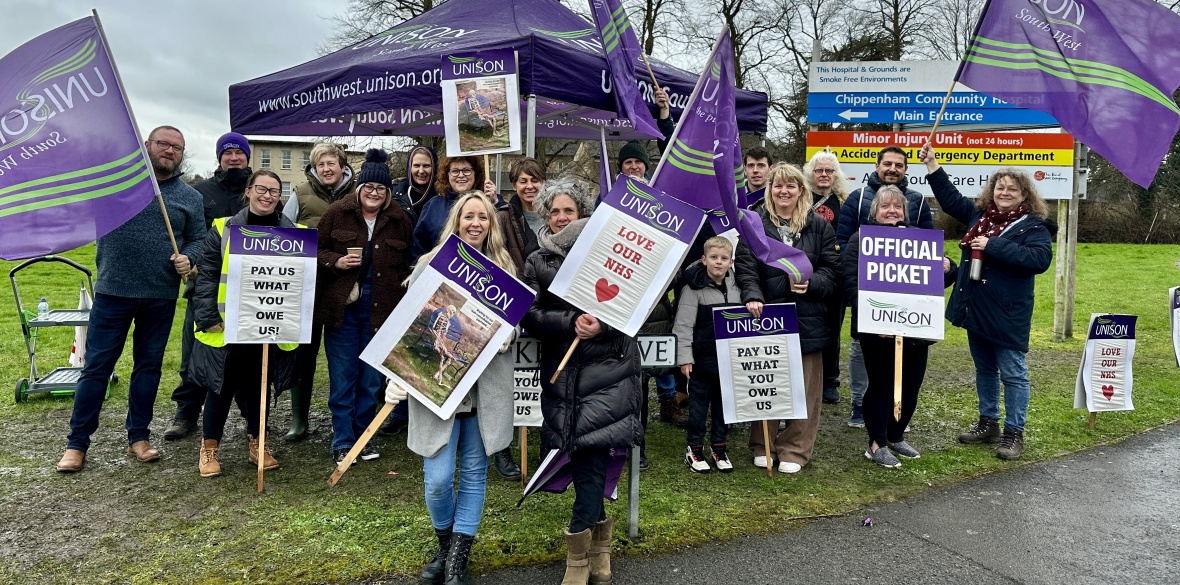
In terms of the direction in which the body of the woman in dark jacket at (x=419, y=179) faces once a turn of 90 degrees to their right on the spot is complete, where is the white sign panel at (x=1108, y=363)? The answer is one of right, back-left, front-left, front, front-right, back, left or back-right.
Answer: back

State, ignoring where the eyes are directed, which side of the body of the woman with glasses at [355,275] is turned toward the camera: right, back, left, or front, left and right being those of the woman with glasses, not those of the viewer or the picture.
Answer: front

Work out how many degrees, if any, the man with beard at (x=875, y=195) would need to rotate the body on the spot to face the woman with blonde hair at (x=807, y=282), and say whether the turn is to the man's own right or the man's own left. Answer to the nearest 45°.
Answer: approximately 45° to the man's own right

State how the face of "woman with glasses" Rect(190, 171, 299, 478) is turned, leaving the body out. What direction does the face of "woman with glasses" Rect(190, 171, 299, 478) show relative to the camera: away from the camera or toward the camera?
toward the camera

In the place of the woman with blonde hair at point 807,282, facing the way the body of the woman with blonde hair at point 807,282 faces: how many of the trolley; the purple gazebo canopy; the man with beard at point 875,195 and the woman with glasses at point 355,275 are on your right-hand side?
3

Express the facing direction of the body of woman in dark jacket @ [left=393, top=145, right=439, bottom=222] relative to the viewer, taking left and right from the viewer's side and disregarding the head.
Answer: facing the viewer

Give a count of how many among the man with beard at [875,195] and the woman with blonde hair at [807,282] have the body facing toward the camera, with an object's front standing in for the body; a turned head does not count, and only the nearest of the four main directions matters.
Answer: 2

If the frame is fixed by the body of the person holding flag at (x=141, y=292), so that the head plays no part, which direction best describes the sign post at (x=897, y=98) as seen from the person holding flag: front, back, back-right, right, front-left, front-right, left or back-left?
left

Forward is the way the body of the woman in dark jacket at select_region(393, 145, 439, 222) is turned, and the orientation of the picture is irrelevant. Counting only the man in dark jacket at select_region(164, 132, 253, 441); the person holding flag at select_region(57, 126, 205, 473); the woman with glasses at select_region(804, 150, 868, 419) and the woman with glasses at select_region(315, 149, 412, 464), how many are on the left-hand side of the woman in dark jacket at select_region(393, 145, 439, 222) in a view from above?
1

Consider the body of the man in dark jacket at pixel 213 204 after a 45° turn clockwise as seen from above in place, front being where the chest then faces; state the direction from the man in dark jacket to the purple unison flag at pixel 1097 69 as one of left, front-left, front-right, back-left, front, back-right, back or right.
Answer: left

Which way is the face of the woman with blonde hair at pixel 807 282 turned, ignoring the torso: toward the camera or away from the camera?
toward the camera

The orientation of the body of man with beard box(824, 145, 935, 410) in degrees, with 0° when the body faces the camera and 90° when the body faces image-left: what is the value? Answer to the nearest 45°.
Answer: approximately 0°

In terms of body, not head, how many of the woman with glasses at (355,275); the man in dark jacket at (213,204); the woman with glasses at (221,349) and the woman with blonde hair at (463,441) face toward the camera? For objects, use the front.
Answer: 4

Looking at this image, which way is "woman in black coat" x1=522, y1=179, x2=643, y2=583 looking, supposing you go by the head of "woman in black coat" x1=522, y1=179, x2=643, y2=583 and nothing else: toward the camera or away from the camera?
toward the camera
